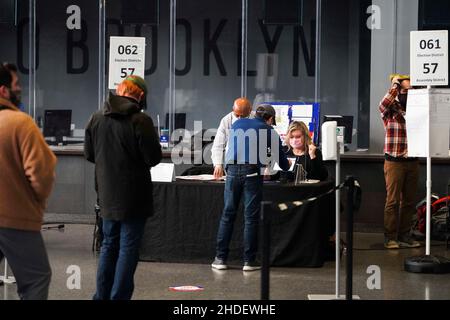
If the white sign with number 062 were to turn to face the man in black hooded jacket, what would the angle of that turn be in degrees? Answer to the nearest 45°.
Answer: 0° — it already faces them

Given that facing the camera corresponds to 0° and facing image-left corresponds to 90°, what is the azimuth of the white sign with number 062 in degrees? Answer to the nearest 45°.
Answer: approximately 0°

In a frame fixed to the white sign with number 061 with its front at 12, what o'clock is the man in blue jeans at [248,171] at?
The man in blue jeans is roughly at 2 o'clock from the white sign with number 061.

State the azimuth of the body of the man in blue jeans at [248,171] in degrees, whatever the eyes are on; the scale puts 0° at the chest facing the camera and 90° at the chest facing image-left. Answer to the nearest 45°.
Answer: approximately 225°

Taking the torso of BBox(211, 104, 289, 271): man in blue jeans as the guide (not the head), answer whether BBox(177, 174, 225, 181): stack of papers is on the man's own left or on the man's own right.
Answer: on the man's own left

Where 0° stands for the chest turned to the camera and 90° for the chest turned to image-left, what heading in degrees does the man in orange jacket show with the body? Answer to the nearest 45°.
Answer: approximately 225°
